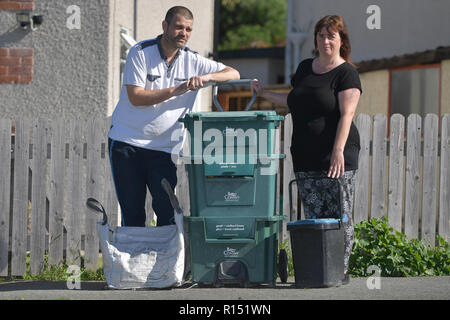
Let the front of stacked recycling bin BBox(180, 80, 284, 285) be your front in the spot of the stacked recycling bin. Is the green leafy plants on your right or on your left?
on your left

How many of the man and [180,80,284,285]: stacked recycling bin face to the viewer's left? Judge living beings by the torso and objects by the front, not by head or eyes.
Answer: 0

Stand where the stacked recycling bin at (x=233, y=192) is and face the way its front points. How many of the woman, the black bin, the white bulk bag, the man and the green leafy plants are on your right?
2

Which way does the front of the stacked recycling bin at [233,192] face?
toward the camera

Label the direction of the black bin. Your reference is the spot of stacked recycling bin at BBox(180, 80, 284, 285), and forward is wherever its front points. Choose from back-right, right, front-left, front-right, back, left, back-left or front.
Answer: left

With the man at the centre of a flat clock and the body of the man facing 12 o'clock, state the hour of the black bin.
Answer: The black bin is roughly at 11 o'clock from the man.

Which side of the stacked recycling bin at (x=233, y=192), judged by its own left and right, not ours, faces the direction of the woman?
left

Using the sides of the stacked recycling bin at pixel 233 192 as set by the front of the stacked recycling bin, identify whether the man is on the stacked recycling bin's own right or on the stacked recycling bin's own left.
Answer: on the stacked recycling bin's own right

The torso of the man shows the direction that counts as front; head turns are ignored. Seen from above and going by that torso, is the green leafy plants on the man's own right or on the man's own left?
on the man's own left

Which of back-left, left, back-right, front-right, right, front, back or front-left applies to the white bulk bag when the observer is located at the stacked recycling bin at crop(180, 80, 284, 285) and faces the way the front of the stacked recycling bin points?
right

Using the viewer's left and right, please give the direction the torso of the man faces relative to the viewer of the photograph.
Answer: facing the viewer and to the right of the viewer
